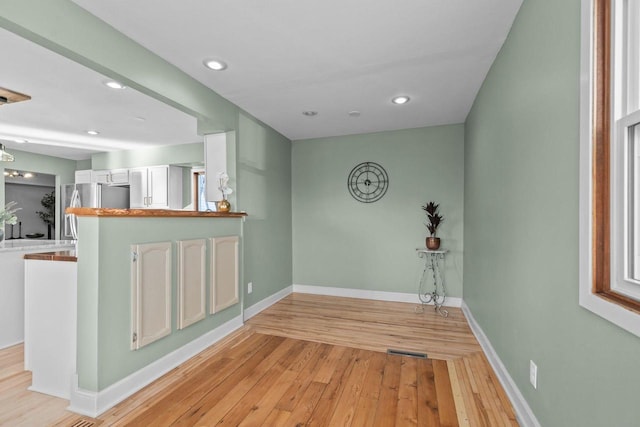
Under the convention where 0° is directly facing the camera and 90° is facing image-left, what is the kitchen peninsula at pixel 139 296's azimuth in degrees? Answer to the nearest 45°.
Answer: approximately 315°

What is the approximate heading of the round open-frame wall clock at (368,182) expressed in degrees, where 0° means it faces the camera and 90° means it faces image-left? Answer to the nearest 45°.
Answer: approximately 0°

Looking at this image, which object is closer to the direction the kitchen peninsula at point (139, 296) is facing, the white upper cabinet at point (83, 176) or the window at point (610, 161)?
the window

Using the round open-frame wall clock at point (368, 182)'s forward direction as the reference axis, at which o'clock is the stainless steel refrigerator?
The stainless steel refrigerator is roughly at 3 o'clock from the round open-frame wall clock.

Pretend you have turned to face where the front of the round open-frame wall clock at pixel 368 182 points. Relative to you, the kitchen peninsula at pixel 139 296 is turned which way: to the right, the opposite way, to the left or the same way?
to the left

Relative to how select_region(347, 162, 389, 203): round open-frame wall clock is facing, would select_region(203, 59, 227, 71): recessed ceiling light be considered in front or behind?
in front

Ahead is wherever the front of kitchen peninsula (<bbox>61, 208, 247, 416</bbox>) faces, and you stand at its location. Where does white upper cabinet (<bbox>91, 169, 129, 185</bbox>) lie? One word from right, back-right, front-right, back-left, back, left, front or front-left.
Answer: back-left

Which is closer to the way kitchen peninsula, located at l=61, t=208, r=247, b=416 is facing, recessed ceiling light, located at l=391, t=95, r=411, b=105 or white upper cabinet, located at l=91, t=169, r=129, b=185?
the recessed ceiling light

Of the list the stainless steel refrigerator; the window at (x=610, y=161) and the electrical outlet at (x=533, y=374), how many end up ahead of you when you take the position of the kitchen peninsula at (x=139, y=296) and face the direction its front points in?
2

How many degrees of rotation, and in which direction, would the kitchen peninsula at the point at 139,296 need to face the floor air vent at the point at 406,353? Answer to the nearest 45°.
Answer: approximately 45° to its left

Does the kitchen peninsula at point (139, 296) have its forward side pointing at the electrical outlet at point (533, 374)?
yes

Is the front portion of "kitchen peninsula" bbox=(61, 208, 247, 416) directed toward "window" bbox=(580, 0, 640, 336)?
yes

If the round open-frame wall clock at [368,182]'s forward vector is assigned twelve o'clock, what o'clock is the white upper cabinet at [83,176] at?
The white upper cabinet is roughly at 3 o'clock from the round open-frame wall clock.

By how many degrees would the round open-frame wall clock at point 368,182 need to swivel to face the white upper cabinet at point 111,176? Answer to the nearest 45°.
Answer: approximately 90° to its right
